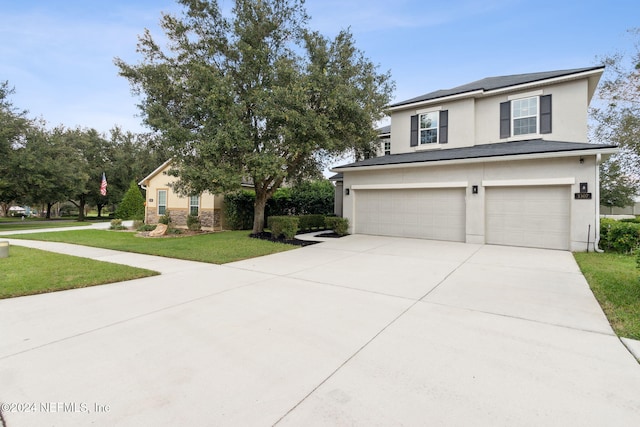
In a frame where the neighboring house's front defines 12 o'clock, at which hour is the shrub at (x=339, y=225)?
The shrub is roughly at 9 o'clock from the neighboring house.

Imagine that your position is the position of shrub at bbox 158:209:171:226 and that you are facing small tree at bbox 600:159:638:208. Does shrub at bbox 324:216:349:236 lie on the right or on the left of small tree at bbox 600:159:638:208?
right

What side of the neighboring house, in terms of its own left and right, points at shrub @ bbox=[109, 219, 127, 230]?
right

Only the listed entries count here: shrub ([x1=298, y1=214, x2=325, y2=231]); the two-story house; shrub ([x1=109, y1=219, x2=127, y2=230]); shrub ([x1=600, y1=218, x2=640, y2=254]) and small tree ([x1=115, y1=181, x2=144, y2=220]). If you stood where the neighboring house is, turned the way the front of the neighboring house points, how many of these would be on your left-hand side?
3

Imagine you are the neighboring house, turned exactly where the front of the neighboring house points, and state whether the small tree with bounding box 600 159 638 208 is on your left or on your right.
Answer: on your left

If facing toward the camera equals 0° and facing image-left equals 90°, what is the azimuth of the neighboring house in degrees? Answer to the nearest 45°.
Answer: approximately 45°

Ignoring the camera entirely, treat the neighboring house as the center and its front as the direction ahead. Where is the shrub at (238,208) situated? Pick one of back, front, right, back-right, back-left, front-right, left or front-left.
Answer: left

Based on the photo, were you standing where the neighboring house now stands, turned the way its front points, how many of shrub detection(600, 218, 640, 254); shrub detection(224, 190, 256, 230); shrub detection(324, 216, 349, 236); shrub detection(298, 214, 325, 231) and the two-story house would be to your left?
5

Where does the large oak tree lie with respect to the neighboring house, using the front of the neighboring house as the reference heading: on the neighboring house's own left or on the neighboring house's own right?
on the neighboring house's own left

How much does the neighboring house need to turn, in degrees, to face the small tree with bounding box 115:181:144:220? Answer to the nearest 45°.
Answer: approximately 90° to its right

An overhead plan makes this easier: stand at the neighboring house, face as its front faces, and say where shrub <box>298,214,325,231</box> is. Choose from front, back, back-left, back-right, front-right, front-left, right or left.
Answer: left
